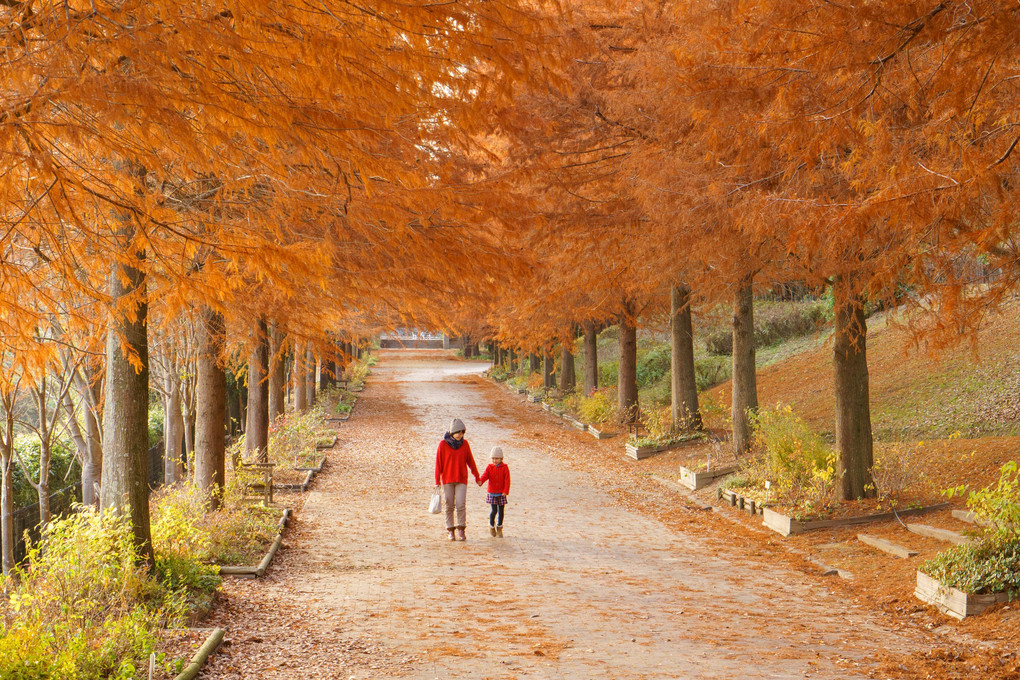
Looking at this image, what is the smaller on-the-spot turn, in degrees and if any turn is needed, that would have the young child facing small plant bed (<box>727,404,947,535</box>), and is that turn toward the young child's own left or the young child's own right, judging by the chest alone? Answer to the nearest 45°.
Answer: approximately 90° to the young child's own left

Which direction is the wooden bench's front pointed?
to the viewer's right

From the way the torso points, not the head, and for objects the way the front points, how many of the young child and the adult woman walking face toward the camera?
2

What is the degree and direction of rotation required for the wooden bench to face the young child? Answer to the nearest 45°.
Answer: approximately 45° to its right

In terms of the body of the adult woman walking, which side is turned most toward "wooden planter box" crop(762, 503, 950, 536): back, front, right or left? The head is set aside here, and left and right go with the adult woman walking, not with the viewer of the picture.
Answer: left

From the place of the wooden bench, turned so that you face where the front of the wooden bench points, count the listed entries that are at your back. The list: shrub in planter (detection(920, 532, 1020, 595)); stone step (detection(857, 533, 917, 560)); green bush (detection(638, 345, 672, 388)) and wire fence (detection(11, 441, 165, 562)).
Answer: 1

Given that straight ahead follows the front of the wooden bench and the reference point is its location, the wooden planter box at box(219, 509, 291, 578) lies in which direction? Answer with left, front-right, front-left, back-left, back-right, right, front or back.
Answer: right

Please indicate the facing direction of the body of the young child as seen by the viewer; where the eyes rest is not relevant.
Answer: toward the camera

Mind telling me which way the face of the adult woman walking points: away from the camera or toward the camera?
toward the camera

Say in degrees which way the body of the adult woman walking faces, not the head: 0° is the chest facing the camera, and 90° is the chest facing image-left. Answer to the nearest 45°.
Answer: approximately 0°

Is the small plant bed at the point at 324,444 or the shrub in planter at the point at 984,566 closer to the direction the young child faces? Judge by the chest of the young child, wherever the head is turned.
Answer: the shrub in planter

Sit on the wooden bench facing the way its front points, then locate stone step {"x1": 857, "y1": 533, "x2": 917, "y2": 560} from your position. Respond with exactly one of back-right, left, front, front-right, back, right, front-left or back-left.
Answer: front-right
